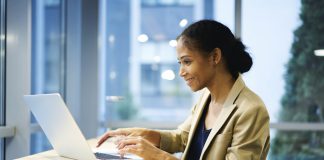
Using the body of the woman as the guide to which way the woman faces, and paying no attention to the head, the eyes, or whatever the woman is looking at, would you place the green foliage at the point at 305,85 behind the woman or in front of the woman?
behind

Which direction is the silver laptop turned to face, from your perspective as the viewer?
facing away from the viewer and to the right of the viewer

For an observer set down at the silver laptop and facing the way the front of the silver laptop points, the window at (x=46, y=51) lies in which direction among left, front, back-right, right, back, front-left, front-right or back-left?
front-left

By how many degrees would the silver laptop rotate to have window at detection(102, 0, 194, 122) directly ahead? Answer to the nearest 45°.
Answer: approximately 45° to its left

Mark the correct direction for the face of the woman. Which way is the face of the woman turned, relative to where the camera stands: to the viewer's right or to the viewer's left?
to the viewer's left

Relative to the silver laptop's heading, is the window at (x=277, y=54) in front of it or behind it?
in front

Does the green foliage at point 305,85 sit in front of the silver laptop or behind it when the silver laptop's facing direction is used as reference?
in front

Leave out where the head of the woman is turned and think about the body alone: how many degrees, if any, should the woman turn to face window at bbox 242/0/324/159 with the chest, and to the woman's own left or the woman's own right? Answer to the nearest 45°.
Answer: approximately 135° to the woman's own right

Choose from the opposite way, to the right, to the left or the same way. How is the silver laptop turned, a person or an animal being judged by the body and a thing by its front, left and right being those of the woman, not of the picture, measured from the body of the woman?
the opposite way

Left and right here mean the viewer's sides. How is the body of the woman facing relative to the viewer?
facing the viewer and to the left of the viewer
